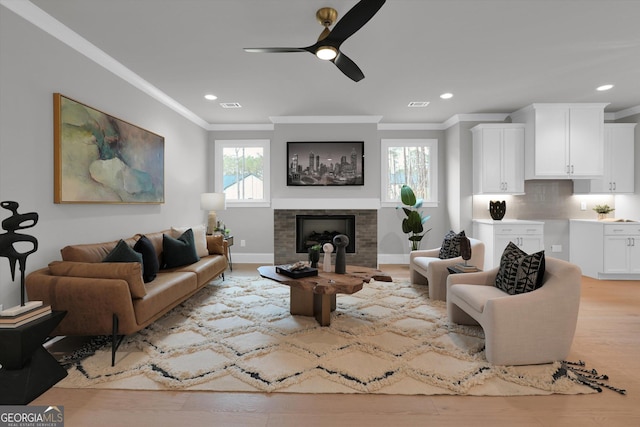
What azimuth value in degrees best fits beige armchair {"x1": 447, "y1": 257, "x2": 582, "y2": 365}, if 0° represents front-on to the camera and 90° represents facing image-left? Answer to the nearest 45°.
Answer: approximately 45°

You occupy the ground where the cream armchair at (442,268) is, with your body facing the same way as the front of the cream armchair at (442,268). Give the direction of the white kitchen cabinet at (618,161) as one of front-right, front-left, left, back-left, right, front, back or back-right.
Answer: back

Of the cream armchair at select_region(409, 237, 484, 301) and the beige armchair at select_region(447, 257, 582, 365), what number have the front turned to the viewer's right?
0

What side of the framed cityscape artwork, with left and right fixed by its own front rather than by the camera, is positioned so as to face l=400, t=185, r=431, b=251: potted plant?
left

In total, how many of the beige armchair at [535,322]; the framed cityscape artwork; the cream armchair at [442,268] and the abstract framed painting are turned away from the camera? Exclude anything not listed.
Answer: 0

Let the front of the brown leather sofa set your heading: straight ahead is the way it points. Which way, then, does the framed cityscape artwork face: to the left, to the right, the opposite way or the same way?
to the right

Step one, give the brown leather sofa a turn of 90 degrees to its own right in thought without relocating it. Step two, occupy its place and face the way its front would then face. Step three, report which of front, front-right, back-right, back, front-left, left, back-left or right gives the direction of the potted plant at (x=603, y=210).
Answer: back-left

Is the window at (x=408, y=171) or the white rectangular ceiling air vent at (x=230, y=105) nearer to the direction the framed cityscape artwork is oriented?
the white rectangular ceiling air vent

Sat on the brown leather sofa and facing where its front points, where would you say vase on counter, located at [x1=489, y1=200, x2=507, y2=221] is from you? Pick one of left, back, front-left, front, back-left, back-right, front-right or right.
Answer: front-left

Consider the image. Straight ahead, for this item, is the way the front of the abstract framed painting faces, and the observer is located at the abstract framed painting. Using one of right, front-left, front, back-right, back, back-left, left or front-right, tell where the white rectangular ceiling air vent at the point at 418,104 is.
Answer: front-left

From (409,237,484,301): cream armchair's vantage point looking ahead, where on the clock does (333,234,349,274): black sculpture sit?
The black sculpture is roughly at 12 o'clock from the cream armchair.

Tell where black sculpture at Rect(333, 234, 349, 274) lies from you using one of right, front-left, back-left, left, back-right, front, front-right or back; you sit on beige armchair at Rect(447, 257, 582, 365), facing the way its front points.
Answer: front-right

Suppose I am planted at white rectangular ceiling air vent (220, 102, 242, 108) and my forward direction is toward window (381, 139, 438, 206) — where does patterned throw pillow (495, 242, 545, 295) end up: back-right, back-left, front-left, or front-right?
front-right

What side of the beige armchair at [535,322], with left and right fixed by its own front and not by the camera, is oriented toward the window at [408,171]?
right

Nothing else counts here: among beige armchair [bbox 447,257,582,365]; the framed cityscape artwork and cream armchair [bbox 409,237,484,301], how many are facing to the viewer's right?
0

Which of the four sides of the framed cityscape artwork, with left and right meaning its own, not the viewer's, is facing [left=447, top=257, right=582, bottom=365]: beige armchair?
front

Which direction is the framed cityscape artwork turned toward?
toward the camera

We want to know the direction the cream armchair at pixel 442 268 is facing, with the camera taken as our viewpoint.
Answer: facing the viewer and to the left of the viewer

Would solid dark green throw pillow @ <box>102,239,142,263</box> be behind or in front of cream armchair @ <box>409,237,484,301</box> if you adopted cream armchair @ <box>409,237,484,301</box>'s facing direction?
in front

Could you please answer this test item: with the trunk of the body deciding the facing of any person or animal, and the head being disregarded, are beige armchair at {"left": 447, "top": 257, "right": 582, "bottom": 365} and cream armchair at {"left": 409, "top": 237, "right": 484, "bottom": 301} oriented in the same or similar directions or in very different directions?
same or similar directions

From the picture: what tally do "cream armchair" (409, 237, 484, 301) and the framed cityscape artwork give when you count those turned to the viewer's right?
0
